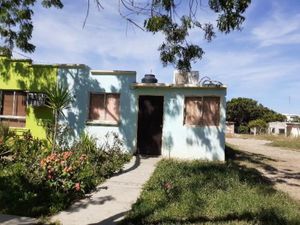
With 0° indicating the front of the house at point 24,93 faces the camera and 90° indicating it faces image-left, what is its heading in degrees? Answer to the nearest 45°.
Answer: approximately 0°

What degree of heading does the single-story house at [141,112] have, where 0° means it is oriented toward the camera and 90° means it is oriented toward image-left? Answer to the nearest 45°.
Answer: approximately 0°

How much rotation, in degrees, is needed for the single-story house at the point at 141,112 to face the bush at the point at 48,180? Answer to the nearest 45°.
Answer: approximately 45° to its right

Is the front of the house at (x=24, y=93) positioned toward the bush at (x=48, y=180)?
yes
